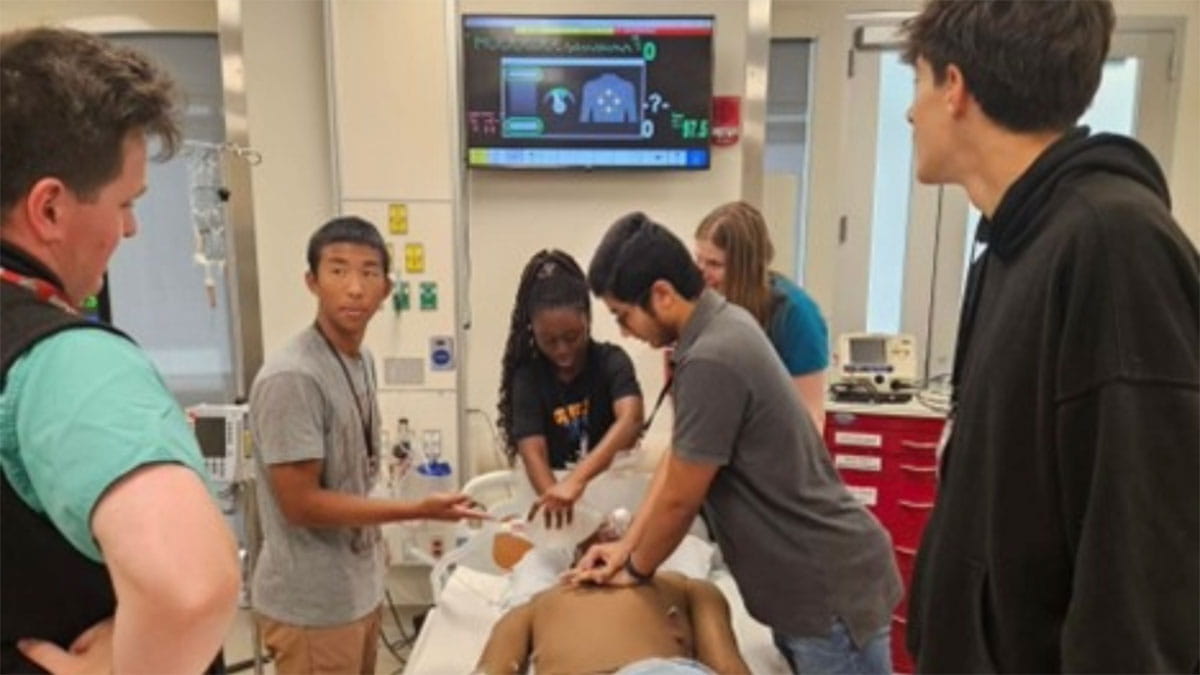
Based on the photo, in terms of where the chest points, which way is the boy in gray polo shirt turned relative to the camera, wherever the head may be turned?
to the viewer's left

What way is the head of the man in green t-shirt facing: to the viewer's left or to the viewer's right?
to the viewer's right
